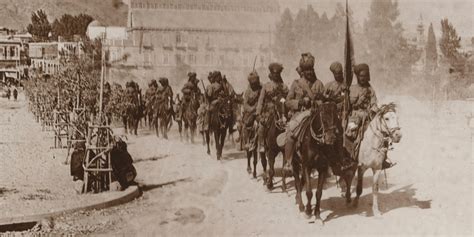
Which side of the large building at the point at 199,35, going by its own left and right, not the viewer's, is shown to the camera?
front

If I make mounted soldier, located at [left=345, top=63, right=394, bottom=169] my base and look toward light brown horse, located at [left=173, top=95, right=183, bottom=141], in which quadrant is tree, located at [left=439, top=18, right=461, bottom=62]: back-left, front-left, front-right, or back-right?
front-right

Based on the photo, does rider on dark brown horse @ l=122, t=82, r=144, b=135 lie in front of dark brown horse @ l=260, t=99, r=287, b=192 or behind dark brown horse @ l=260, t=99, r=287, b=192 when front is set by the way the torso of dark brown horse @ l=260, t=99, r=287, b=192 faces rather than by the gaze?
behind

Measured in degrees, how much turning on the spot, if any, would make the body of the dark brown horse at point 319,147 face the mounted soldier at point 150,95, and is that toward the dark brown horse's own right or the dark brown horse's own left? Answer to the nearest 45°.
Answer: approximately 180°

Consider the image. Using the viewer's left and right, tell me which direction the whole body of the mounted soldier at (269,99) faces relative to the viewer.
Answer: facing the viewer and to the right of the viewer

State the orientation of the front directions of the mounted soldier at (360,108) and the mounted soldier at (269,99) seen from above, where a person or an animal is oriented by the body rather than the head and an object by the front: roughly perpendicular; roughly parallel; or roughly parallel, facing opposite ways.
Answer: roughly parallel

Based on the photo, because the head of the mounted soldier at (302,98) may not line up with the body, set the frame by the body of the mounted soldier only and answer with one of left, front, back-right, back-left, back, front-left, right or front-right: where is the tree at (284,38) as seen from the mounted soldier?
back-left

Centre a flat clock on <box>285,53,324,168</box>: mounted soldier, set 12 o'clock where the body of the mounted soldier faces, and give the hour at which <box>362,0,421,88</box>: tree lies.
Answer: The tree is roughly at 8 o'clock from the mounted soldier.

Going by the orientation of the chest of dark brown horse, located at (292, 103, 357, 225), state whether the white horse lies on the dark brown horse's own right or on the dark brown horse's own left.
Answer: on the dark brown horse's own left

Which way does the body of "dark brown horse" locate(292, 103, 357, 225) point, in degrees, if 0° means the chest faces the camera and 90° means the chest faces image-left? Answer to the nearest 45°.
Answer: approximately 315°

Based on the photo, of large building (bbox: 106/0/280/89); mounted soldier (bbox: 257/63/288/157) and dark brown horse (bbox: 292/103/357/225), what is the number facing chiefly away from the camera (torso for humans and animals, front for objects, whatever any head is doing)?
0

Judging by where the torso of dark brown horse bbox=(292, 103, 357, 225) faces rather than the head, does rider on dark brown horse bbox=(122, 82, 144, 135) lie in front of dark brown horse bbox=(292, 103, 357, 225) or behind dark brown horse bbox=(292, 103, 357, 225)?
behind
